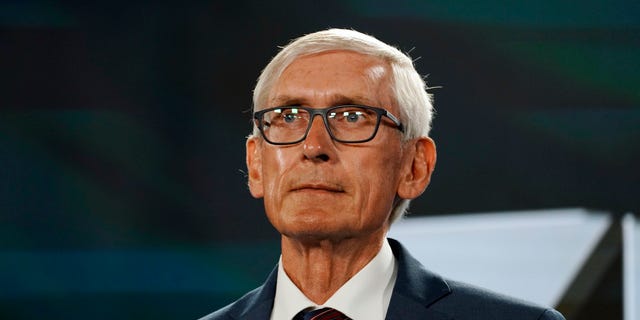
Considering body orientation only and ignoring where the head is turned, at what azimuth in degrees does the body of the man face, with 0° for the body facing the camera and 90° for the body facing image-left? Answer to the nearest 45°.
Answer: approximately 45°
